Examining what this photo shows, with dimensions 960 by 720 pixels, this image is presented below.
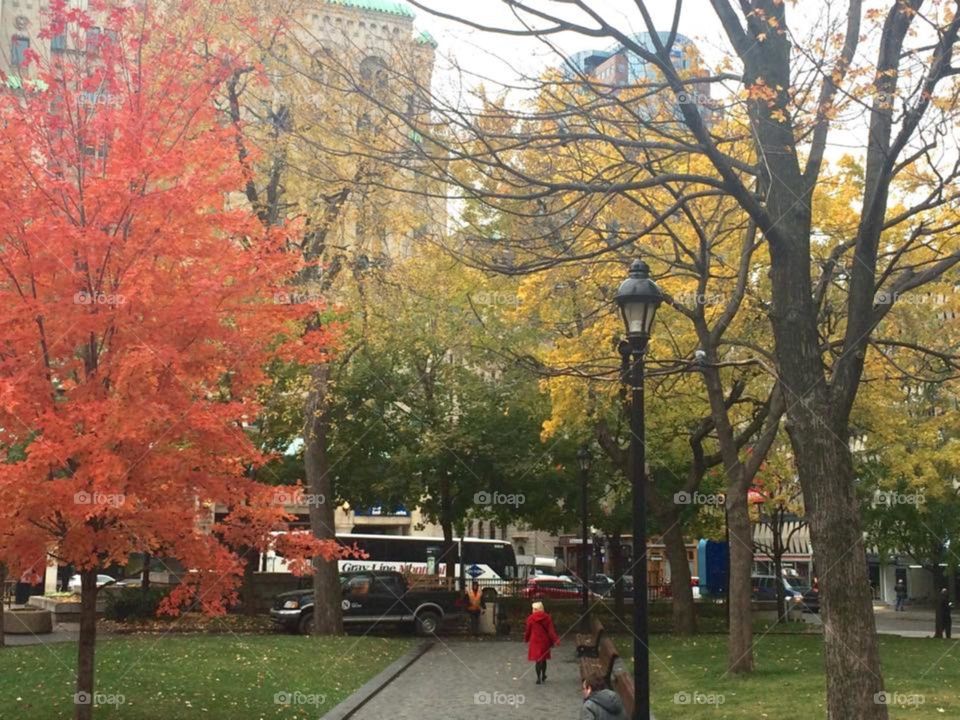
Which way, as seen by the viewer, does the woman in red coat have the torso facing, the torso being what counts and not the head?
away from the camera

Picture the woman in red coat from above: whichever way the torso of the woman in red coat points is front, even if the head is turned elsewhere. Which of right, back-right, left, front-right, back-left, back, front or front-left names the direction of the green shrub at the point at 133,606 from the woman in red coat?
front-left

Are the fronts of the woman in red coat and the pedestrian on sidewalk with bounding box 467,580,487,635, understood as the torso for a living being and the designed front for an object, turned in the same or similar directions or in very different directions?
very different directions

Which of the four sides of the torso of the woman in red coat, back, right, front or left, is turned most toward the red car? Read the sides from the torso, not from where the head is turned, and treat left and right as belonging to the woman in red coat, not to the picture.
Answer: front

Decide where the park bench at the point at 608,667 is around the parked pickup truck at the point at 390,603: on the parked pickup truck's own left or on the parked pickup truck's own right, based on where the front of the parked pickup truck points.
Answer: on the parked pickup truck's own left

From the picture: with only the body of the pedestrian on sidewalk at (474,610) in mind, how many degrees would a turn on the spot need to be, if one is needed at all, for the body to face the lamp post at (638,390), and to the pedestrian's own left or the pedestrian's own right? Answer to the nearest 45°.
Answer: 0° — they already face it

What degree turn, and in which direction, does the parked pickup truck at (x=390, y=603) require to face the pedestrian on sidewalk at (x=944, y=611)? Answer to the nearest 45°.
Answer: approximately 180°

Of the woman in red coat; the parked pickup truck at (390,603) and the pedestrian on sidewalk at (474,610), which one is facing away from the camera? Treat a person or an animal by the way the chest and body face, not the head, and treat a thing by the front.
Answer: the woman in red coat

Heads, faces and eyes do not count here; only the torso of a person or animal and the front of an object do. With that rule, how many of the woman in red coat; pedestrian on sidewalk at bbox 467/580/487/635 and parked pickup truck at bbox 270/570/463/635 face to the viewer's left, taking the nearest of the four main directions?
1

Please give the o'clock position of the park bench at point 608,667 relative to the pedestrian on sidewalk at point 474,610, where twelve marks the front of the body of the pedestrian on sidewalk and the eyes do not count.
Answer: The park bench is roughly at 12 o'clock from the pedestrian on sidewalk.

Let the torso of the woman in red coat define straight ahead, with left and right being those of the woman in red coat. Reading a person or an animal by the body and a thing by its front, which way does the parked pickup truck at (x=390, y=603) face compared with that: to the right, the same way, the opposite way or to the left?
to the left

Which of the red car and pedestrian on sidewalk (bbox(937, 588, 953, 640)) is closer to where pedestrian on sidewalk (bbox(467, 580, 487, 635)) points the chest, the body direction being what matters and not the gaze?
the pedestrian on sidewalk

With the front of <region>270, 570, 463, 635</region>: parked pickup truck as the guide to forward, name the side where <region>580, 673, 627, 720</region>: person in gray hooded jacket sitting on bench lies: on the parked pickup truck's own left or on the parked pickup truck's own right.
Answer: on the parked pickup truck's own left

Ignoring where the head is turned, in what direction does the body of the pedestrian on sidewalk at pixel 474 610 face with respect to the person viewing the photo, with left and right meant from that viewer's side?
facing the viewer

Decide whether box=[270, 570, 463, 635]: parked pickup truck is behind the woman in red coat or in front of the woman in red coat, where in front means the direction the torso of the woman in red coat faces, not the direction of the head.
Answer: in front

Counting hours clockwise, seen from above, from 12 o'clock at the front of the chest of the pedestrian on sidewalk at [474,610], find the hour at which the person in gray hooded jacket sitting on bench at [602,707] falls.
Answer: the person in gray hooded jacket sitting on bench at [602,707] is roughly at 12 o'clock from the pedestrian on sidewalk at [474,610].

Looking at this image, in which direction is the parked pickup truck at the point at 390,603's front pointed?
to the viewer's left
